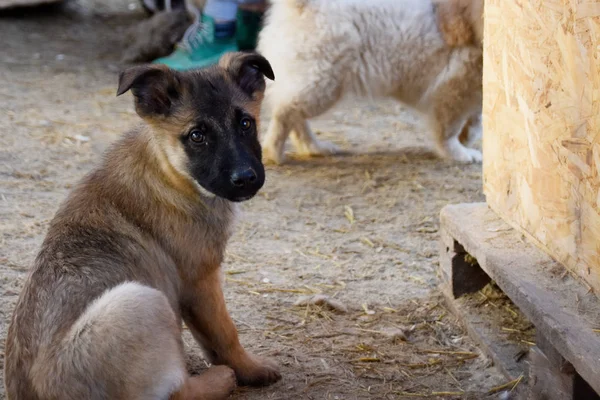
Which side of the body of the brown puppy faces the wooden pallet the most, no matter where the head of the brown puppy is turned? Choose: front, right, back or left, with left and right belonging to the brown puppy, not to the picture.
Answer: front

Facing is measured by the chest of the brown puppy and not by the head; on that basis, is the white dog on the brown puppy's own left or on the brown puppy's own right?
on the brown puppy's own left

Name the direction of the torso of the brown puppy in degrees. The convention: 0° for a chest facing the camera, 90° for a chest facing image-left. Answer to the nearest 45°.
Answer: approximately 270°

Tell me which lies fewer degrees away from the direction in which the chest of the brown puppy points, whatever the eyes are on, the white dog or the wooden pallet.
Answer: the wooden pallet
